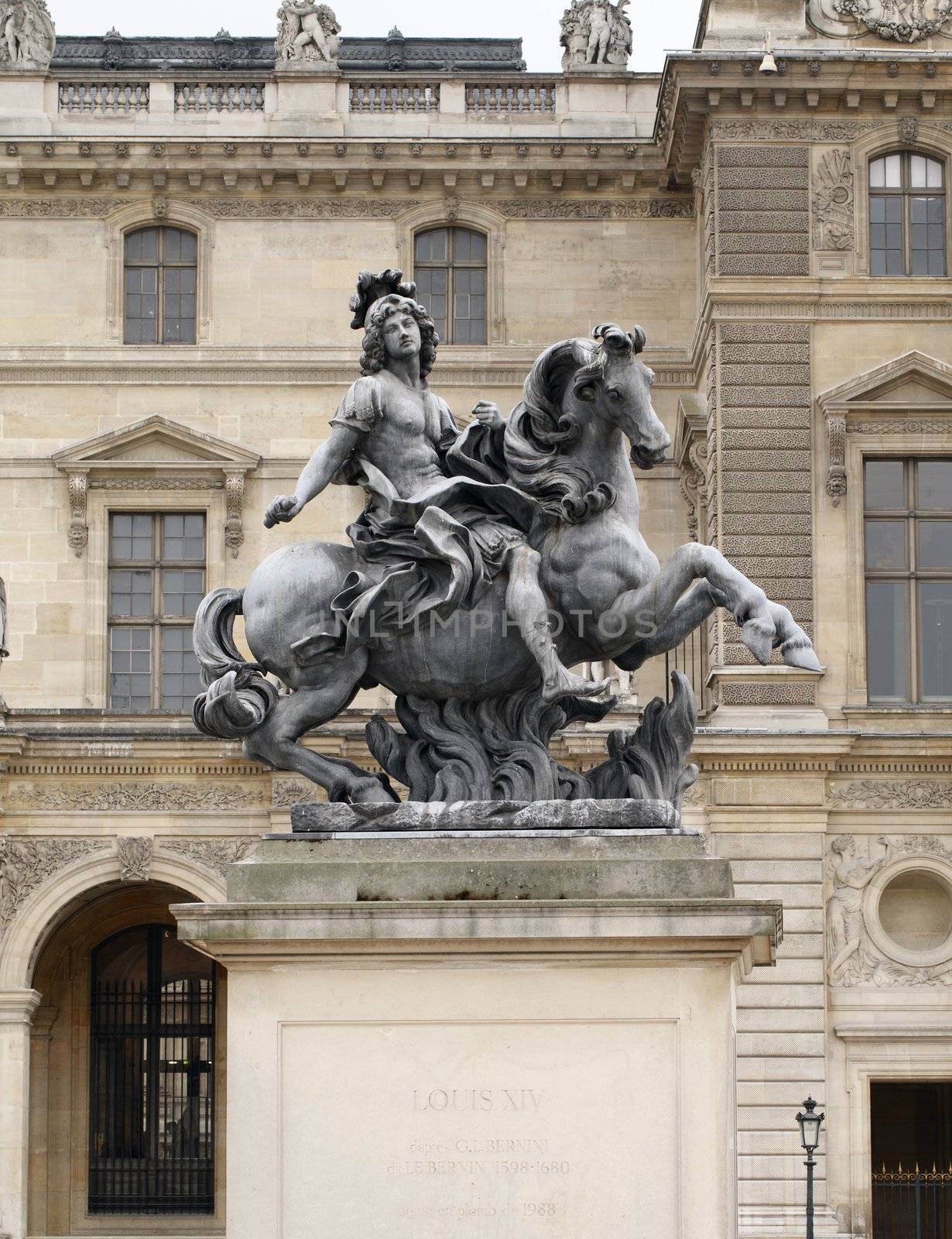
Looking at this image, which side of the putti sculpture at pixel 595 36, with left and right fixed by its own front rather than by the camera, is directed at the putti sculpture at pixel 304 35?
right

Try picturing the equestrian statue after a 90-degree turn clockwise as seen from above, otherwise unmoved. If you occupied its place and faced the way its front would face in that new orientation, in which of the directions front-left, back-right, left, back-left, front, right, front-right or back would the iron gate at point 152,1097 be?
back

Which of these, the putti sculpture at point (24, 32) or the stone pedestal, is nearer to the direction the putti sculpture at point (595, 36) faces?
the stone pedestal

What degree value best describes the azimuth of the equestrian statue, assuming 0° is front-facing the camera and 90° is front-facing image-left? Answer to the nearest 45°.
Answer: approximately 270°

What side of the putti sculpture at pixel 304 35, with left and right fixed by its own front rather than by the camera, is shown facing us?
front

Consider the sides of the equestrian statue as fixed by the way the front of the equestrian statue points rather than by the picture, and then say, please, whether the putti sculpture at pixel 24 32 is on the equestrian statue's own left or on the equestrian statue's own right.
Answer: on the equestrian statue's own left

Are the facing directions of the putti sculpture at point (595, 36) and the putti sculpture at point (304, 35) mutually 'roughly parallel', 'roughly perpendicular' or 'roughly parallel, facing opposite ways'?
roughly parallel

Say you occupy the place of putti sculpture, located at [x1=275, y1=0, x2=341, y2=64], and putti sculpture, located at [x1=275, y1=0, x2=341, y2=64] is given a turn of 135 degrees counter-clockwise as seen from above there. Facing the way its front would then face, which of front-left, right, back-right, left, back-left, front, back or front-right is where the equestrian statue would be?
back-right

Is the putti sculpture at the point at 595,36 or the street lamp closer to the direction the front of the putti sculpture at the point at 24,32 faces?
the street lamp

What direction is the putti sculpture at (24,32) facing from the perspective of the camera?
toward the camera

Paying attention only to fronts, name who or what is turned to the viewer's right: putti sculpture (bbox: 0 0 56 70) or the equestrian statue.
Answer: the equestrian statue

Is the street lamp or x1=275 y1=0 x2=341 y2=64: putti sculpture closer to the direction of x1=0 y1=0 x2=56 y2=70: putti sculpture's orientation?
the street lamp

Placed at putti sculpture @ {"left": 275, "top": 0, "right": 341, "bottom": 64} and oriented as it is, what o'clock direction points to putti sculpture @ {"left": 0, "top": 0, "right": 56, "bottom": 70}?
putti sculpture @ {"left": 0, "top": 0, "right": 56, "bottom": 70} is roughly at 3 o'clock from putti sculpture @ {"left": 275, "top": 0, "right": 341, "bottom": 64}.
